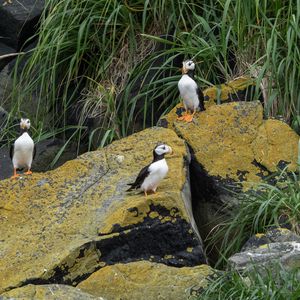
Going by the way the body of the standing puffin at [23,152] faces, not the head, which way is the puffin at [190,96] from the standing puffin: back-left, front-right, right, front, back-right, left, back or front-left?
left

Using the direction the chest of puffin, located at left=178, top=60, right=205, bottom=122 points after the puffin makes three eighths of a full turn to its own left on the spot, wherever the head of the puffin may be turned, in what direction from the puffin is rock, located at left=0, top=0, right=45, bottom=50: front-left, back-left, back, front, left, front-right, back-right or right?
back-left

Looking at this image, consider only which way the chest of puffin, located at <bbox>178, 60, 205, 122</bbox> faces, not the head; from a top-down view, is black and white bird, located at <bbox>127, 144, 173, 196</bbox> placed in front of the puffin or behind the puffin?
in front

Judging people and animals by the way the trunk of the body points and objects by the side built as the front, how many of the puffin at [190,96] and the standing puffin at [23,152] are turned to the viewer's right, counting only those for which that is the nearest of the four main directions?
0

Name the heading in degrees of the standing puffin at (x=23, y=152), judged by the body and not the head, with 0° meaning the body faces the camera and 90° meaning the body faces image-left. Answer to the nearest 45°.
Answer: approximately 0°

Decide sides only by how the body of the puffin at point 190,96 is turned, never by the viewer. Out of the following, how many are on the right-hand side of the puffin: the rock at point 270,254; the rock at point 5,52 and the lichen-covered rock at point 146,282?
1

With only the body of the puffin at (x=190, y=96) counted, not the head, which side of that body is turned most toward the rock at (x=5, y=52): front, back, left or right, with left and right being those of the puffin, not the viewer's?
right

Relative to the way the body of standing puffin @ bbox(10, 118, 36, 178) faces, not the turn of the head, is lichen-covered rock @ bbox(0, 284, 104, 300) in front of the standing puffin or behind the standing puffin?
in front

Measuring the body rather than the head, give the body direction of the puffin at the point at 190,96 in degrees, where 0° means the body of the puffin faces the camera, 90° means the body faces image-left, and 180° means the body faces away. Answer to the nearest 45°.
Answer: approximately 45°

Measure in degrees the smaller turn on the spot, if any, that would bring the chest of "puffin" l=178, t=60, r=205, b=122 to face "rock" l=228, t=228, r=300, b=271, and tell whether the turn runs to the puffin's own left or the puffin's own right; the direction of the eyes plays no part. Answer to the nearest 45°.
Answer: approximately 45° to the puffin's own left

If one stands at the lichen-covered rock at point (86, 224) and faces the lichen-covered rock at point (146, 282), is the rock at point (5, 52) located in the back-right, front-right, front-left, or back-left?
back-left

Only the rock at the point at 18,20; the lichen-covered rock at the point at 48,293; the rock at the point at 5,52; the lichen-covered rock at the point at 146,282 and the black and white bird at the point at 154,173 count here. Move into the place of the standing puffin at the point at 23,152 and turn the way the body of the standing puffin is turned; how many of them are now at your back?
2

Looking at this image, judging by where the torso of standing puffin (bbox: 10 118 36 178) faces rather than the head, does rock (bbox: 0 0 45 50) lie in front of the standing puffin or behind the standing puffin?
behind

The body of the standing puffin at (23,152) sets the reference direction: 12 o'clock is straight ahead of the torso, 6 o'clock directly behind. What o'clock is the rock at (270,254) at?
The rock is roughly at 11 o'clock from the standing puffin.
